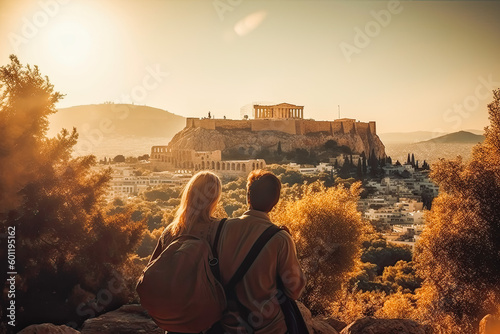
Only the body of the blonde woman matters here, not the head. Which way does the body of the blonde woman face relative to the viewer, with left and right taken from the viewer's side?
facing away from the viewer

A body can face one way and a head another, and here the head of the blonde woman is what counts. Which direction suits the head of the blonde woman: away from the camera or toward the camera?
away from the camera

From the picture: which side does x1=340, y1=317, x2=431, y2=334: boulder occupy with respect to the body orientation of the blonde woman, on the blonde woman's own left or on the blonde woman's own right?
on the blonde woman's own right

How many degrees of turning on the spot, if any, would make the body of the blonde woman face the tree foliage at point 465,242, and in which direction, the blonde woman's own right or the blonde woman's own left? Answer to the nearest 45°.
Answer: approximately 45° to the blonde woman's own right
